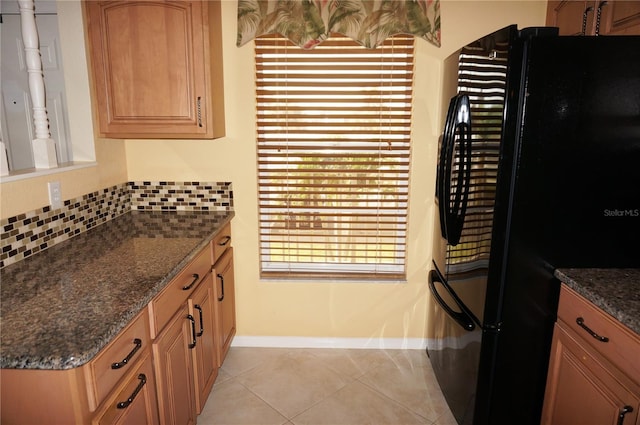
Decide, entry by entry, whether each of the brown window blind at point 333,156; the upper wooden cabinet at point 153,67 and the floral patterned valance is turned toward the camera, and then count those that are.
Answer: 3

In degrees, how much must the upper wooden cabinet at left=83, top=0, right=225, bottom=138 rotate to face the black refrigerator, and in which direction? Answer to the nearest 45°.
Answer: approximately 45° to its left

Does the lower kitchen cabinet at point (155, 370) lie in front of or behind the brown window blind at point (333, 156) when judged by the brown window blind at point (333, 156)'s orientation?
in front

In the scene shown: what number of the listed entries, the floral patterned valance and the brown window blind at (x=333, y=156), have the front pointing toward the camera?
2

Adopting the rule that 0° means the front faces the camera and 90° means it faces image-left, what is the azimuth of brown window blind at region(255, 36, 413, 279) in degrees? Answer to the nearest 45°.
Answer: approximately 0°

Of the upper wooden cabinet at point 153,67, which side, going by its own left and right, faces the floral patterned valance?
left

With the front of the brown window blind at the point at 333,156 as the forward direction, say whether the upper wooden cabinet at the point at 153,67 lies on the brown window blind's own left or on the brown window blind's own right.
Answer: on the brown window blind's own right

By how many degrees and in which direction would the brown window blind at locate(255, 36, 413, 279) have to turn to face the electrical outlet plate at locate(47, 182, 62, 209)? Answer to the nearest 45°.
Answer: approximately 45° to its right
